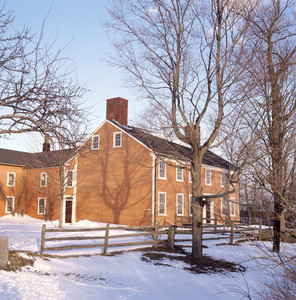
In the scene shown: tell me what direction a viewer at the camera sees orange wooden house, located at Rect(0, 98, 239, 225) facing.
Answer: facing the viewer and to the right of the viewer

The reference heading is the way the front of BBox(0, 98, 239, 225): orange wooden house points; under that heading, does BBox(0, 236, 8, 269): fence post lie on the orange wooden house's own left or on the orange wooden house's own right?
on the orange wooden house's own right

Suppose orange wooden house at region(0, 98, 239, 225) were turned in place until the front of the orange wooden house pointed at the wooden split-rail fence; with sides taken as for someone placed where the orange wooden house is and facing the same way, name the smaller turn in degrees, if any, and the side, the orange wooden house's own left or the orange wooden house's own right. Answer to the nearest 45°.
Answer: approximately 45° to the orange wooden house's own right

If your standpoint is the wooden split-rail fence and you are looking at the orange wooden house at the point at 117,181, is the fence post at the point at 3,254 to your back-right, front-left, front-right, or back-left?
back-left
